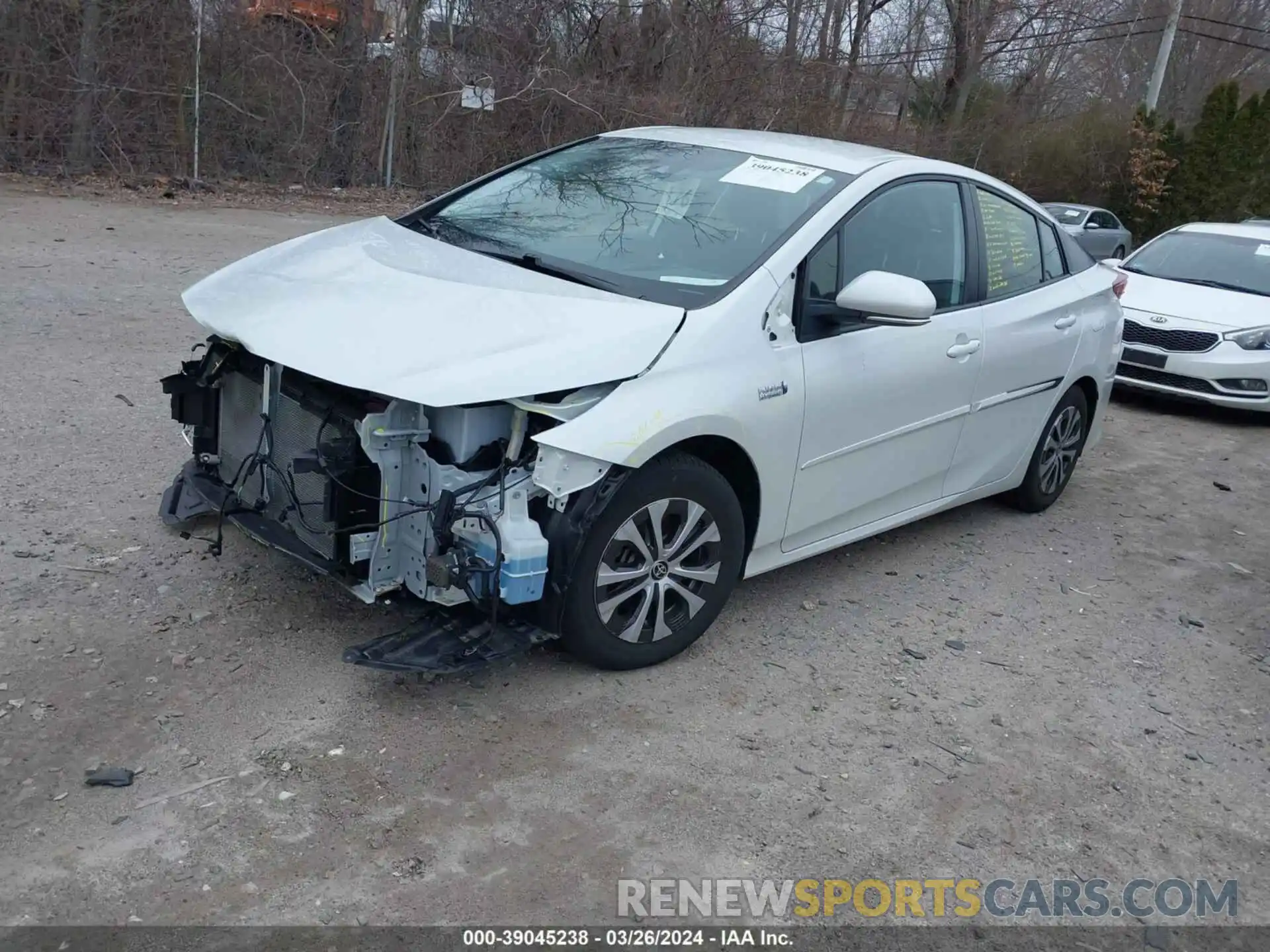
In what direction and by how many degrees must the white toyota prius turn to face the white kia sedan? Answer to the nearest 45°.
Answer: approximately 180°

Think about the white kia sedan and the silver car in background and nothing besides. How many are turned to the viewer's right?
0

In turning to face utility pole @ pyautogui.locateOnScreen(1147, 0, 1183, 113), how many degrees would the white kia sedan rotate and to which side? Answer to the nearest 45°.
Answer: approximately 135° to its right

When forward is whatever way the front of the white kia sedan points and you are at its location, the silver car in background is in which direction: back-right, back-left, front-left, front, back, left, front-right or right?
back-right

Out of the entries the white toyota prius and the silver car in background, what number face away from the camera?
0

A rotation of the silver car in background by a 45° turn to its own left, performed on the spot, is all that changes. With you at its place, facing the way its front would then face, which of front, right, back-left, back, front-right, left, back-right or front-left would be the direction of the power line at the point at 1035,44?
back

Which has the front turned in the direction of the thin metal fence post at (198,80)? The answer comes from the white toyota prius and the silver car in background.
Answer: the silver car in background

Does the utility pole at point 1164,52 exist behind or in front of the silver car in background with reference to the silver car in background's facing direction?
behind

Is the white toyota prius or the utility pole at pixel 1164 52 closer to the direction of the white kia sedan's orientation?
the white toyota prius

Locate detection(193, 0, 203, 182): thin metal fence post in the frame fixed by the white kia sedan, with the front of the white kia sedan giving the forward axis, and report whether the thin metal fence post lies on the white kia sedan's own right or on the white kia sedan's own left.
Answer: on the white kia sedan's own right

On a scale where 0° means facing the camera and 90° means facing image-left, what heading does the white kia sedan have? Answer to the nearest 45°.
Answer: approximately 45°

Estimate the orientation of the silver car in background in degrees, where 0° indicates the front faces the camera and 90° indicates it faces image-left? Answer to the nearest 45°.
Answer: approximately 45°
